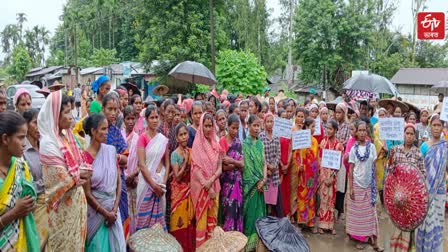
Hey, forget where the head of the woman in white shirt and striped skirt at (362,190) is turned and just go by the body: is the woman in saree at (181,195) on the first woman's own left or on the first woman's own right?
on the first woman's own right

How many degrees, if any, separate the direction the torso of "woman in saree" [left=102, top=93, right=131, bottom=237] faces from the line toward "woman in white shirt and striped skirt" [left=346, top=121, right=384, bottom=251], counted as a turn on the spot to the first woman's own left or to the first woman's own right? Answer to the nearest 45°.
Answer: approximately 45° to the first woman's own left

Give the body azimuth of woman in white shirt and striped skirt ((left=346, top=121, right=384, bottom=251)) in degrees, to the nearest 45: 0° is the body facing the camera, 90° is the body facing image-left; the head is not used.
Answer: approximately 0°

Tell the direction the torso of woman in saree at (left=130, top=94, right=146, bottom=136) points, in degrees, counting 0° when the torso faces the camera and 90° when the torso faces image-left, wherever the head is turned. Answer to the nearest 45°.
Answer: approximately 315°

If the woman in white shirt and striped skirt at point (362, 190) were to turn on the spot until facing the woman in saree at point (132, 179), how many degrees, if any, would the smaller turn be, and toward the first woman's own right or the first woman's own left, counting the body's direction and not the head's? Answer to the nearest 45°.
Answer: approximately 45° to the first woman's own right

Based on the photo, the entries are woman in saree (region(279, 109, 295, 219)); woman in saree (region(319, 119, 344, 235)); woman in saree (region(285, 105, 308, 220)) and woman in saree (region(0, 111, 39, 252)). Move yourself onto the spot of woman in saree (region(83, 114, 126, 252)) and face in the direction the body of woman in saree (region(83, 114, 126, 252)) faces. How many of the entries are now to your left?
3

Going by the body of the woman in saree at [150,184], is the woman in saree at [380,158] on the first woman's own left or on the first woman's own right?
on the first woman's own left
